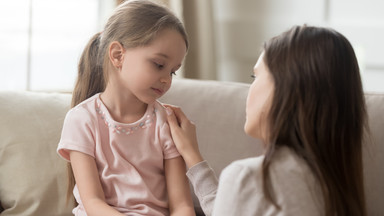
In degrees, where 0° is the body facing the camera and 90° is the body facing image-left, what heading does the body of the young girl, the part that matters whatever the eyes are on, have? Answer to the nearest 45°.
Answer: approximately 315°

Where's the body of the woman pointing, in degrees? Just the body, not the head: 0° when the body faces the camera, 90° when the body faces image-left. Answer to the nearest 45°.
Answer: approximately 135°

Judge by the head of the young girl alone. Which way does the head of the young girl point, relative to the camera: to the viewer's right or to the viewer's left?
to the viewer's right

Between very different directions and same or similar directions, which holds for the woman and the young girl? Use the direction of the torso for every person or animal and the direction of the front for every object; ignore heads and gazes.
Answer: very different directions
